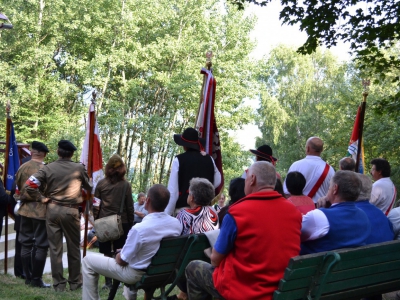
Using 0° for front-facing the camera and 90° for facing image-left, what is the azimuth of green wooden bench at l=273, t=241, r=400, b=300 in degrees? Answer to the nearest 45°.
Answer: approximately 135°

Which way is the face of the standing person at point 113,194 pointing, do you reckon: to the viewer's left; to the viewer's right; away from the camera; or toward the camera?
away from the camera

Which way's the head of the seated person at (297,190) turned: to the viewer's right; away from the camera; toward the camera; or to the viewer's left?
away from the camera

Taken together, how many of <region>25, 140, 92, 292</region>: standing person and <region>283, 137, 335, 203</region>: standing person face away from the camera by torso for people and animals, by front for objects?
2

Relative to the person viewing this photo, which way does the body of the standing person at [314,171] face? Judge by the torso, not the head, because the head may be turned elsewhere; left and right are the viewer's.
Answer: facing away from the viewer

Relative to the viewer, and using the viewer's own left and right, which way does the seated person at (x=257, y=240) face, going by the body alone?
facing away from the viewer and to the left of the viewer

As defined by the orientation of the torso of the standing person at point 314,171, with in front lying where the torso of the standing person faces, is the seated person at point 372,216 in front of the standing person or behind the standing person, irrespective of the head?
behind

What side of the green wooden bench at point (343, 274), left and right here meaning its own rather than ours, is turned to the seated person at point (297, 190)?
front

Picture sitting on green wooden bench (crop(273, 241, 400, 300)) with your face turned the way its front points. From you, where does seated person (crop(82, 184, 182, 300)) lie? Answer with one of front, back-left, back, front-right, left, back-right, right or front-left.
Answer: front-left

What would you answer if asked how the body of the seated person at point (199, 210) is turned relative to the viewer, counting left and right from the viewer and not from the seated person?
facing away from the viewer and to the left of the viewer

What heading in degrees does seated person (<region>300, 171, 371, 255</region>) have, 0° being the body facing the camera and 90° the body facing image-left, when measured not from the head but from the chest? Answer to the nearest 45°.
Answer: approximately 135°

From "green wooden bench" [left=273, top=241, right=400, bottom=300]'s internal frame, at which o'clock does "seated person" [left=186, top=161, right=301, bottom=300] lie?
The seated person is roughly at 9 o'clock from the green wooden bench.
